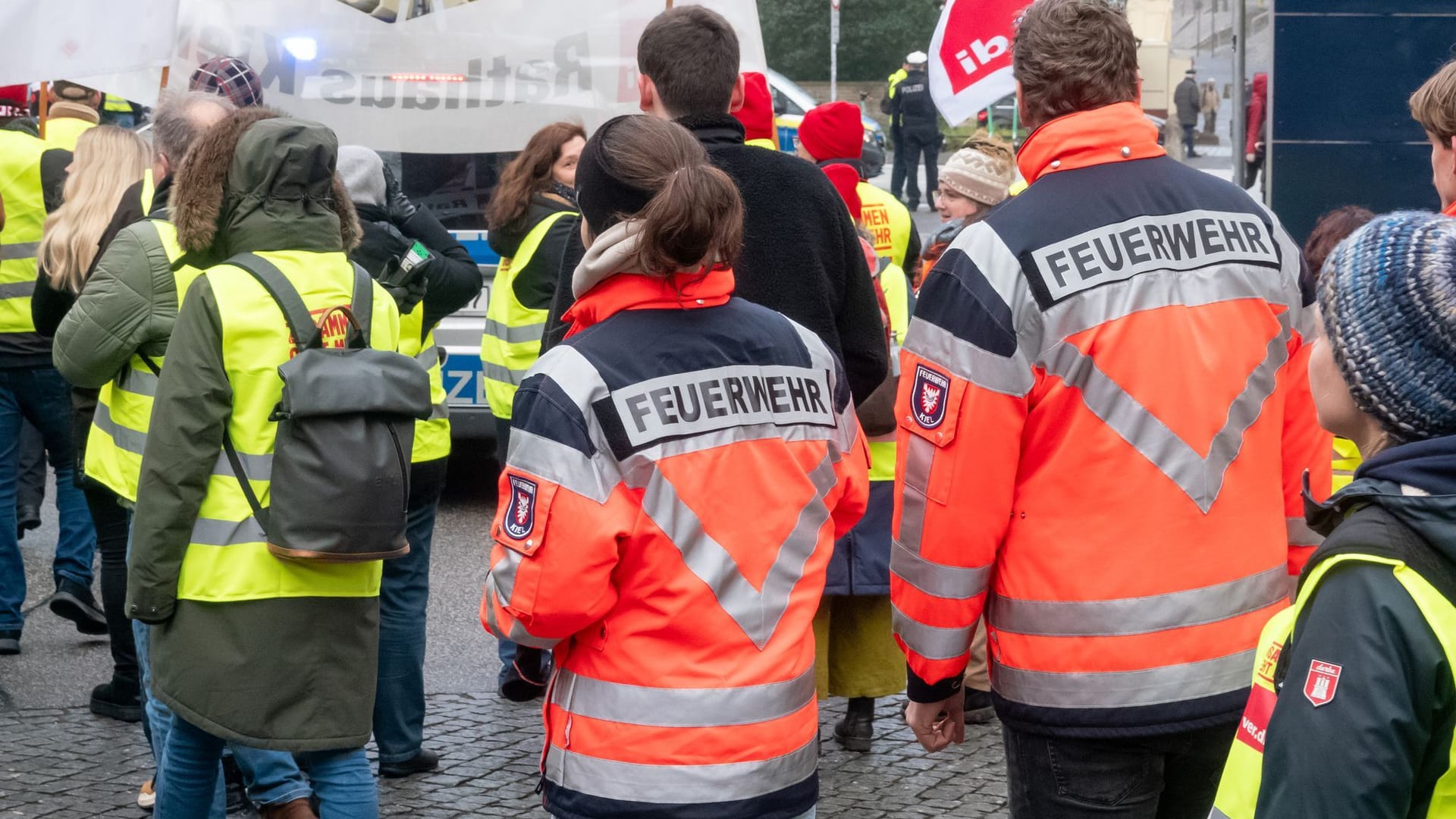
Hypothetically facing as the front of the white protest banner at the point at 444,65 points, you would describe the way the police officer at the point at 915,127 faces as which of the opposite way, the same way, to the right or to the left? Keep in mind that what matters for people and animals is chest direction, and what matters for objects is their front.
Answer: the same way

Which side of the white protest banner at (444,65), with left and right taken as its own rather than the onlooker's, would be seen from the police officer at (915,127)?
front

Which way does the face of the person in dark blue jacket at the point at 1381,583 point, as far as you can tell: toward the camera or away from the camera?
away from the camera

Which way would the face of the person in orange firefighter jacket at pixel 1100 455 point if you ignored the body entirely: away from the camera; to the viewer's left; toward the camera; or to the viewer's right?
away from the camera

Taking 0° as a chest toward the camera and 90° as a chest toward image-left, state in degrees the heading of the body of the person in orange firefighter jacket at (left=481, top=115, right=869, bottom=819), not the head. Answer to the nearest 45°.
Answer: approximately 135°

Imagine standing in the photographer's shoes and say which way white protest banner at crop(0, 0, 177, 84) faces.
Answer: facing away from the viewer

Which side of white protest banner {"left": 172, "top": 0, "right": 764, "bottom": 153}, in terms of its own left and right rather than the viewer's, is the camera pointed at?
back

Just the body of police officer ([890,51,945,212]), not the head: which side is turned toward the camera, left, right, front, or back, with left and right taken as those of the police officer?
back

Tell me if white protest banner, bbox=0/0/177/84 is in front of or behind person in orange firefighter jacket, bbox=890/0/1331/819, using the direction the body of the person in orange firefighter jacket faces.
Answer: in front
